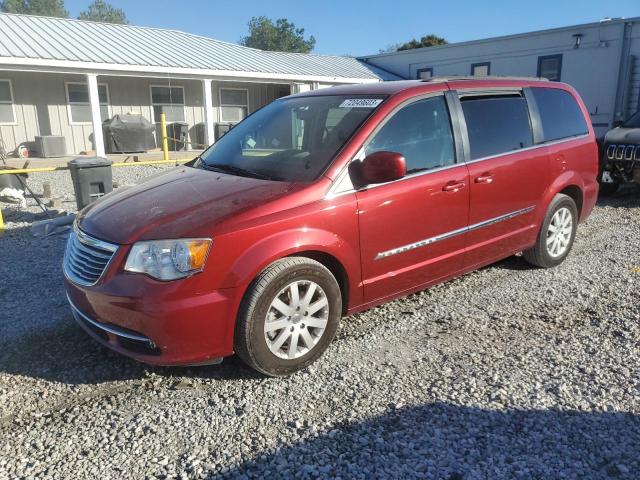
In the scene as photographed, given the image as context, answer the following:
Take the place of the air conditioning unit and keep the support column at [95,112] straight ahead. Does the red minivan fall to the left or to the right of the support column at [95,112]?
right

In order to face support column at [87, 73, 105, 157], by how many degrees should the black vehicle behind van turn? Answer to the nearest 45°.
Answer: approximately 45° to its right

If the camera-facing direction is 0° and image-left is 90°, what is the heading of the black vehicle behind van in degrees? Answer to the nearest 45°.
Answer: approximately 45°

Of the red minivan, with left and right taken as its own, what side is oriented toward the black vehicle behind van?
back

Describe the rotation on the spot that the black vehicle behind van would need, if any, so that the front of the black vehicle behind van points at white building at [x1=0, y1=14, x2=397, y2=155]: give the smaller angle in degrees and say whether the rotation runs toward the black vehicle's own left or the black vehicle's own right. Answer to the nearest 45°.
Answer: approximately 45° to the black vehicle's own right

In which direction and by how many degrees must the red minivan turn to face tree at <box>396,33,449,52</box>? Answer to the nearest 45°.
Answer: approximately 135° to its right

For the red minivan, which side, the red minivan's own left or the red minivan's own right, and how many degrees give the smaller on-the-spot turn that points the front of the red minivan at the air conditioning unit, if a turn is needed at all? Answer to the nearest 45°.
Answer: approximately 90° to the red minivan's own right

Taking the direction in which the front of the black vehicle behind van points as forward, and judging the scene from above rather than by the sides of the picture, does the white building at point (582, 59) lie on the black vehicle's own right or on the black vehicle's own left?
on the black vehicle's own right

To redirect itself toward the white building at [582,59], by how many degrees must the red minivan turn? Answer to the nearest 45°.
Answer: approximately 180°
